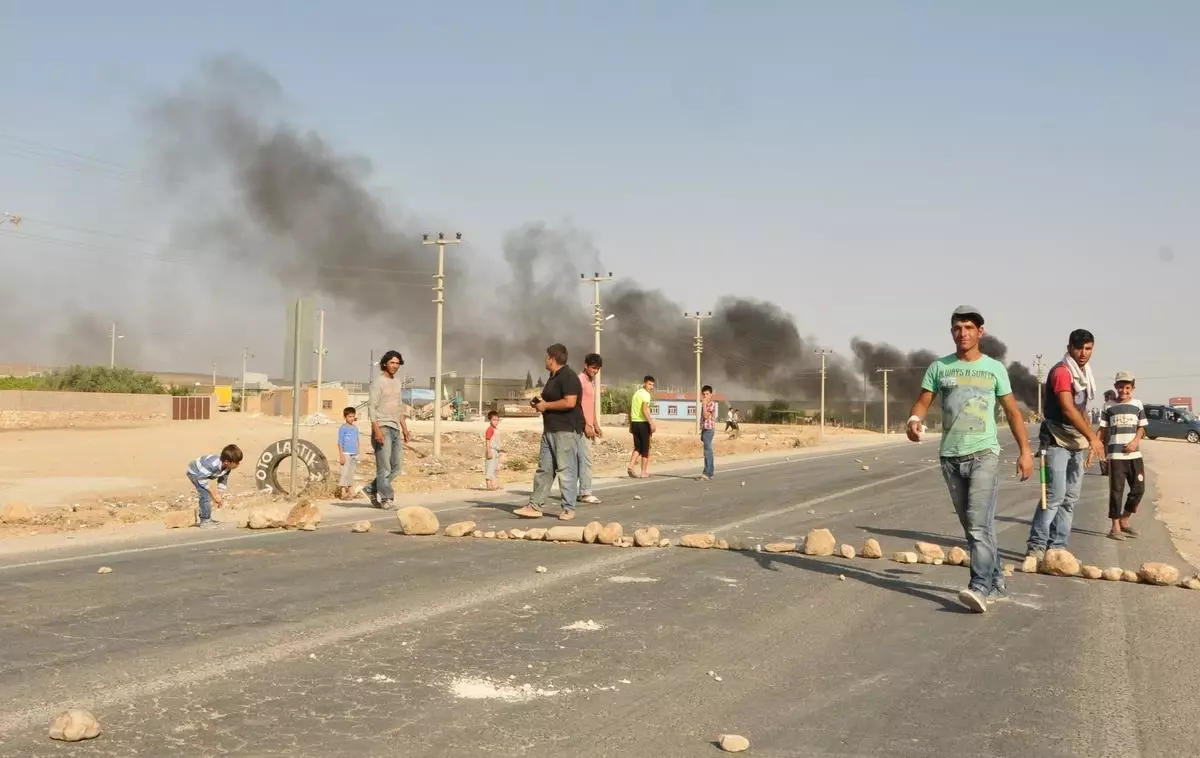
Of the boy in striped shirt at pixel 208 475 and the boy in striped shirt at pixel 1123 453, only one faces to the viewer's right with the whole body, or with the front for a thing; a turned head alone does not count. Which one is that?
the boy in striped shirt at pixel 208 475

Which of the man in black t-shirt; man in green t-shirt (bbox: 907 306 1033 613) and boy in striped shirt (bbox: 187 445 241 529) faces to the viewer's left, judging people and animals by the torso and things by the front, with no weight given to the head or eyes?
the man in black t-shirt

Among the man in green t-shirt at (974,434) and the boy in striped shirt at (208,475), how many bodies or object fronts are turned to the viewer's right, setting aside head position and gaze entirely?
1

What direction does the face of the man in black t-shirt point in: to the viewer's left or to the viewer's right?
to the viewer's left

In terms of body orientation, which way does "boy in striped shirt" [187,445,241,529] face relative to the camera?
to the viewer's right

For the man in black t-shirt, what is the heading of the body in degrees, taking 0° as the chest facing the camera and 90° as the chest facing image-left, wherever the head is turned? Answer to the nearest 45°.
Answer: approximately 90°
